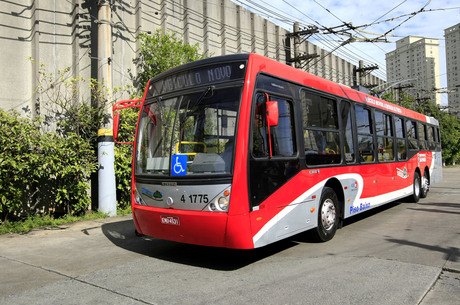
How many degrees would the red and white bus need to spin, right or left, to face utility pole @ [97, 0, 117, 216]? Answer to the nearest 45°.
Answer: approximately 90° to its right

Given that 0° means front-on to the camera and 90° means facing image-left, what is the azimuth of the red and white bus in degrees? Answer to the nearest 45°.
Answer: approximately 45°

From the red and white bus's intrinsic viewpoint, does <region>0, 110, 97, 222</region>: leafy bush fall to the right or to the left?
on its right

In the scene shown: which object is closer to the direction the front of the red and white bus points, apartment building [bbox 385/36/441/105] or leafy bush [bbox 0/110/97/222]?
the leafy bush

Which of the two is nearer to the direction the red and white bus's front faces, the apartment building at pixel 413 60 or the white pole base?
the white pole base

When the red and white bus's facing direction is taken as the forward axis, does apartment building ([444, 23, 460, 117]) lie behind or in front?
behind

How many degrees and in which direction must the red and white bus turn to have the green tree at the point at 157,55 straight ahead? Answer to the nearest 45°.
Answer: approximately 90° to its right

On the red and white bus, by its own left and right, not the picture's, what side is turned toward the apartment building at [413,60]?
back
